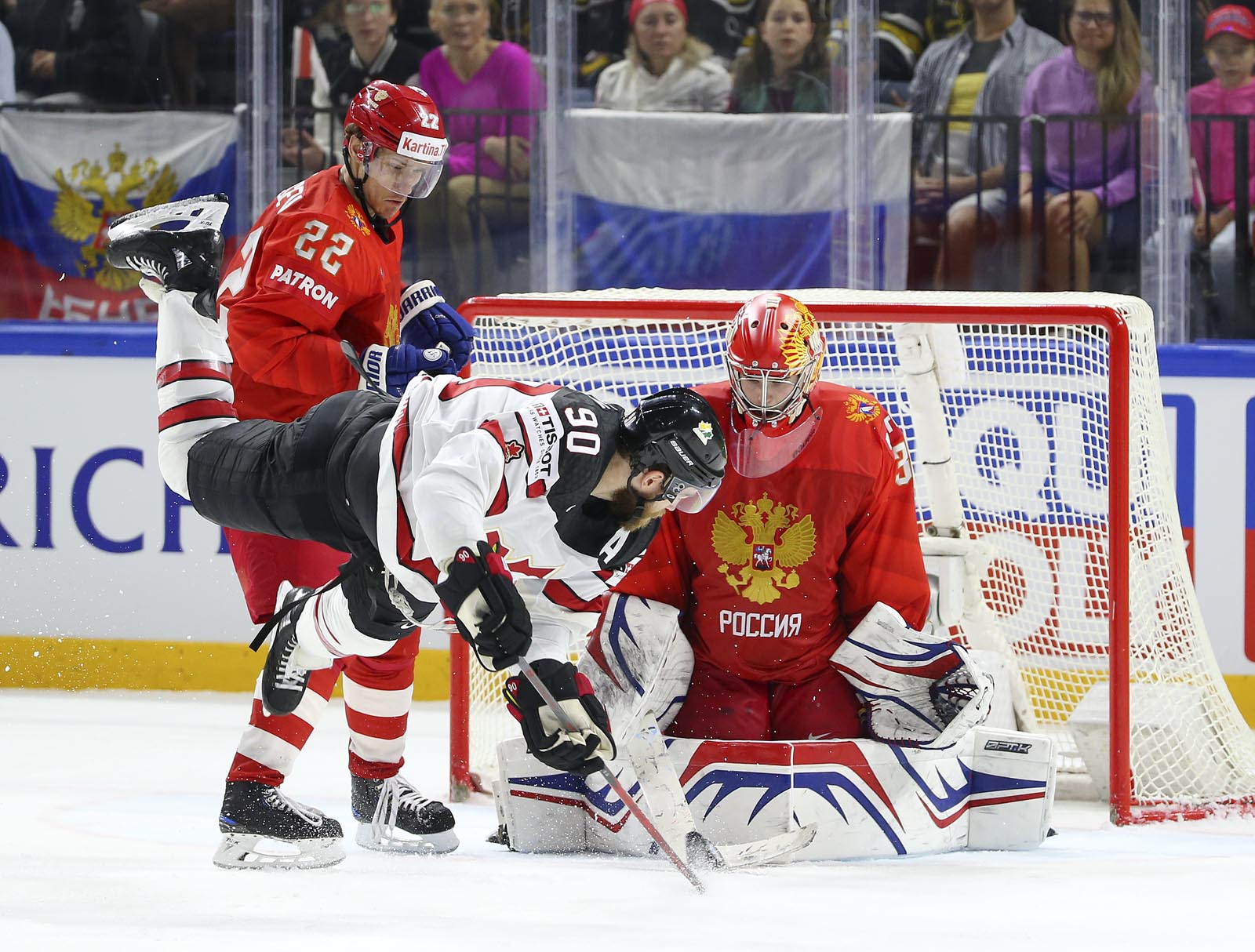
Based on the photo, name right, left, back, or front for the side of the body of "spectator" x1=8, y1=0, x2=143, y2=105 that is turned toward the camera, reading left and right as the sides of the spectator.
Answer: front

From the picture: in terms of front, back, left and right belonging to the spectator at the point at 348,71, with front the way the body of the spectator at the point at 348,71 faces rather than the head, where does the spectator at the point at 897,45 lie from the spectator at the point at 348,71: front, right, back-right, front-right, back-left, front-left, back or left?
left

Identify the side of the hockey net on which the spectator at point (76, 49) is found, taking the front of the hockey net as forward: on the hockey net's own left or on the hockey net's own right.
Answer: on the hockey net's own right

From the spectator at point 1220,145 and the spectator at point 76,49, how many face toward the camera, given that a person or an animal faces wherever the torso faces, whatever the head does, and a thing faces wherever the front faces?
2

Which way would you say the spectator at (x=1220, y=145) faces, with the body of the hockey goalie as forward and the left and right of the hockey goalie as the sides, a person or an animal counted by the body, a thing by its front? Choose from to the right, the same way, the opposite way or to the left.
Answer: the same way

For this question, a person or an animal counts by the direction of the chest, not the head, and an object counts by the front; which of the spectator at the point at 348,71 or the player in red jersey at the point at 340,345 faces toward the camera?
the spectator

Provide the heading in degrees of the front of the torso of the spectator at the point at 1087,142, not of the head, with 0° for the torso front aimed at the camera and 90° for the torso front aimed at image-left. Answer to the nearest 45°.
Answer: approximately 45°

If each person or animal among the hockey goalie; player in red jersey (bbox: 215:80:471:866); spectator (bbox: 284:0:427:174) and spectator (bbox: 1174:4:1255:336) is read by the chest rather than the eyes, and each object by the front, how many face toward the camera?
3

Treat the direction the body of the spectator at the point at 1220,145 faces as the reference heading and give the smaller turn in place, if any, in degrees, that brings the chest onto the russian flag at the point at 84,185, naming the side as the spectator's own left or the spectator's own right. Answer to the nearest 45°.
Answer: approximately 90° to the spectator's own right

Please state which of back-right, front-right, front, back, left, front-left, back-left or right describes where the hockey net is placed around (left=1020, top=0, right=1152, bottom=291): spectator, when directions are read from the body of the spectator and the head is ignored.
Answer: front-left

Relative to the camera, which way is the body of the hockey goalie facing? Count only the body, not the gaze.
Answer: toward the camera

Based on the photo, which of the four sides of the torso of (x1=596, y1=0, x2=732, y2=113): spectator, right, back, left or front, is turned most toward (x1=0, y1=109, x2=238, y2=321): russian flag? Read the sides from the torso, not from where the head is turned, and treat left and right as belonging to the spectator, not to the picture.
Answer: right

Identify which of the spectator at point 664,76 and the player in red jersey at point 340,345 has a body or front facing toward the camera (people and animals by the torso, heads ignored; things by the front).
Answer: the spectator
